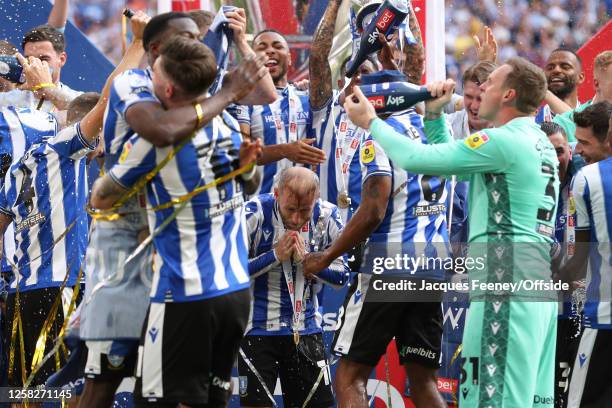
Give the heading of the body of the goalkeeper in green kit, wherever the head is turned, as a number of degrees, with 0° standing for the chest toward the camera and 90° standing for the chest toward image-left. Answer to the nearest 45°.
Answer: approximately 90°

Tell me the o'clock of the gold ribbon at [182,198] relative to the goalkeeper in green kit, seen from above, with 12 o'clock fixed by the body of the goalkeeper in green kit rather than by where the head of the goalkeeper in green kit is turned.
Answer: The gold ribbon is roughly at 11 o'clock from the goalkeeper in green kit.

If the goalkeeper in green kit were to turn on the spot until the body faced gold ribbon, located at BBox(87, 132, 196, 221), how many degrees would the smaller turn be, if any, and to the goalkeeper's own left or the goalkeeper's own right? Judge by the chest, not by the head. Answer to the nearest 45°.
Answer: approximately 45° to the goalkeeper's own left

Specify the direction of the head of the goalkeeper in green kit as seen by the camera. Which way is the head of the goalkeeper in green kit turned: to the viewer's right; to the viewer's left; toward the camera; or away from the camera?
to the viewer's left
